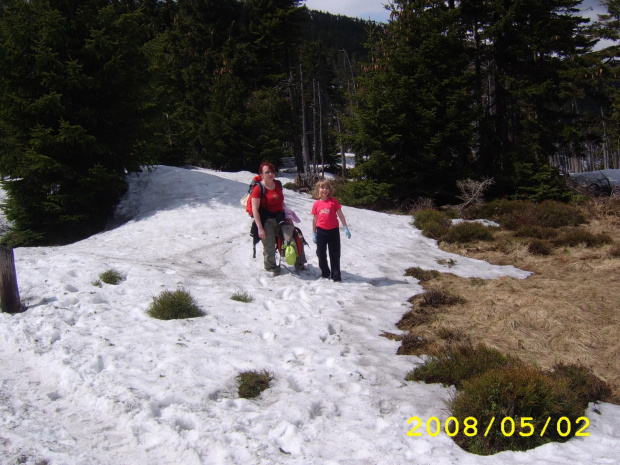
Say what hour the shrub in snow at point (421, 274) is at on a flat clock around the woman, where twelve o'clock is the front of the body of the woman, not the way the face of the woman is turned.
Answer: The shrub in snow is roughly at 10 o'clock from the woman.

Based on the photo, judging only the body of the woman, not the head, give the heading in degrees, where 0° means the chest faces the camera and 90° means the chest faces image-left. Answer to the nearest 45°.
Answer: approximately 315°

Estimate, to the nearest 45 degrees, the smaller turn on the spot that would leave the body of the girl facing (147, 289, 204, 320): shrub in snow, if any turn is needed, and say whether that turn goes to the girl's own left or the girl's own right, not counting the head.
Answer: approximately 45° to the girl's own right

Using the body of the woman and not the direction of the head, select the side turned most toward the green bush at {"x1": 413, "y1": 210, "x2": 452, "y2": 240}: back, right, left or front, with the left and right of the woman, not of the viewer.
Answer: left

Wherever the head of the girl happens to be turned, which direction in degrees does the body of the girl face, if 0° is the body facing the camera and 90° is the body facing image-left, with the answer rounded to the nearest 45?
approximately 0°

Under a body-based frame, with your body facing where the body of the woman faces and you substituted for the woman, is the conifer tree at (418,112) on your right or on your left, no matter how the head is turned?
on your left

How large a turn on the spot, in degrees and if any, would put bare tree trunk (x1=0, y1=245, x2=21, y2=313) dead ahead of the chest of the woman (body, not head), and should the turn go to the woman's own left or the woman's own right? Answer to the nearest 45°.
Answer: approximately 90° to the woman's own right

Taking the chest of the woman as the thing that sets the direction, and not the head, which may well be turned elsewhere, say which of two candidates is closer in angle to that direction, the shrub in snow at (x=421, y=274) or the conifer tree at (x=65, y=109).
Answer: the shrub in snow
